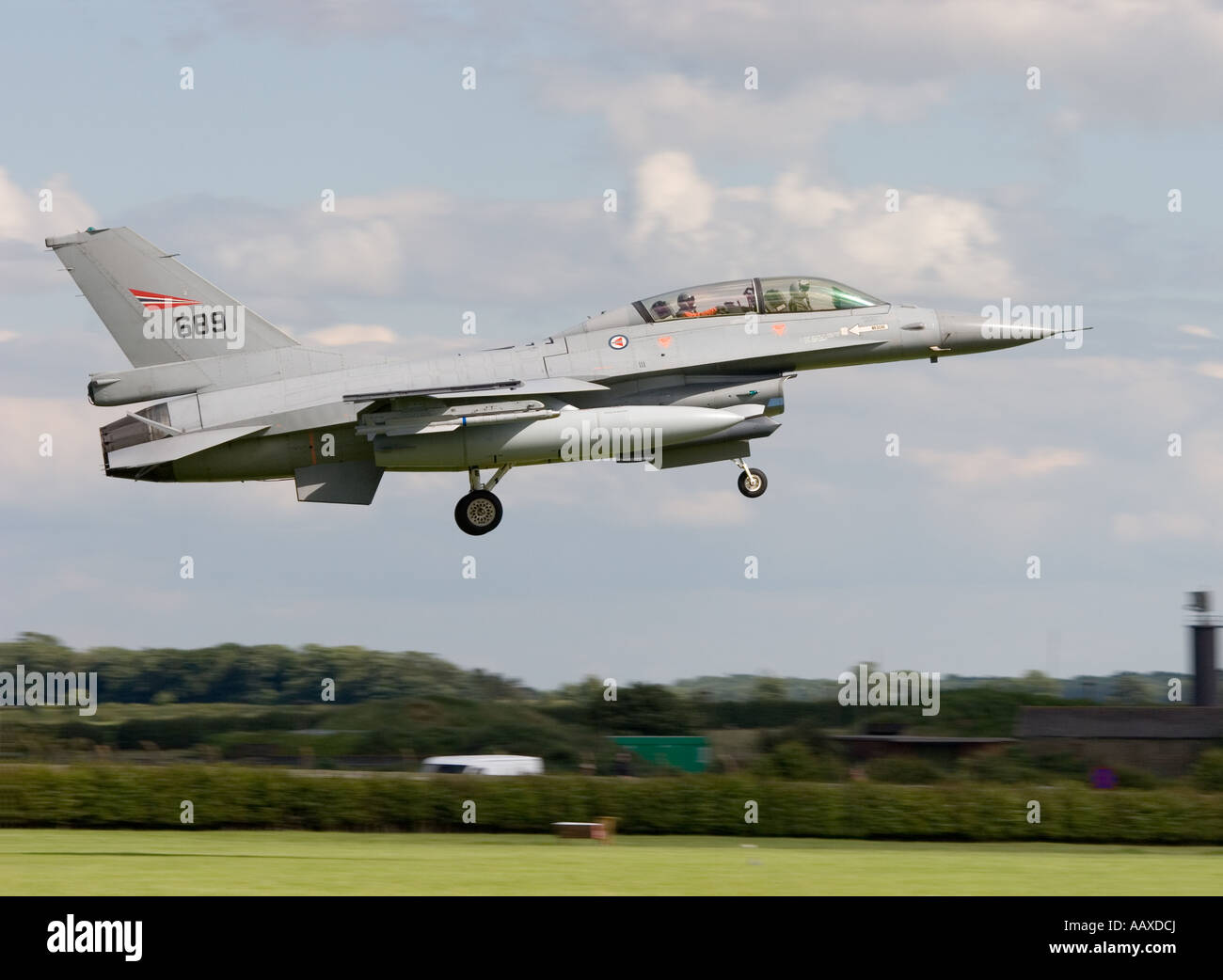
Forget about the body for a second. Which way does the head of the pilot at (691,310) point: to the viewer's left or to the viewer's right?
to the viewer's right

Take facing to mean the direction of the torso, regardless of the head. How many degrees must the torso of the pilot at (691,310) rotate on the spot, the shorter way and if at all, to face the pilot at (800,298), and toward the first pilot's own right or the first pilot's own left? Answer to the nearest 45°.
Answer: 0° — they already face them

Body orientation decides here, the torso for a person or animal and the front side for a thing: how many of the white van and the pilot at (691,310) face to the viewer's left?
1

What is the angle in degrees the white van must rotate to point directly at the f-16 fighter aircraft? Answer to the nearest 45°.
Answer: approximately 90° to its left

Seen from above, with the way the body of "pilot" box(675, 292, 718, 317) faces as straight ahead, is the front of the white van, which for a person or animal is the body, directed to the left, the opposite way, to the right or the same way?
the opposite way

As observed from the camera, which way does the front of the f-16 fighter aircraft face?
facing to the right of the viewer

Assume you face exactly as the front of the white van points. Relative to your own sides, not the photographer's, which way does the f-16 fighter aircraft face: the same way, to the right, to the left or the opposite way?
the opposite way

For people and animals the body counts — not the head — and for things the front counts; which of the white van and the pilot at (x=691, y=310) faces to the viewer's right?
the pilot

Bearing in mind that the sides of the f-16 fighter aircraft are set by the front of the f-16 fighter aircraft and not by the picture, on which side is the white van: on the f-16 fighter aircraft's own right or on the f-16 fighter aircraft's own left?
on the f-16 fighter aircraft's own left

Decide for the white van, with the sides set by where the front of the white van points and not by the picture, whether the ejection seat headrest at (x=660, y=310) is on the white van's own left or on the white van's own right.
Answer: on the white van's own left

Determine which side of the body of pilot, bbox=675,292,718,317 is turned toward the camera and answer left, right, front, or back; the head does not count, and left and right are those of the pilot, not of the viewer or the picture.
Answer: right

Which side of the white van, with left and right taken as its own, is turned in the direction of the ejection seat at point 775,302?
left

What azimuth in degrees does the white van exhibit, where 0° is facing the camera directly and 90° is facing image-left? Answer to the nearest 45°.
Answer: approximately 90°
